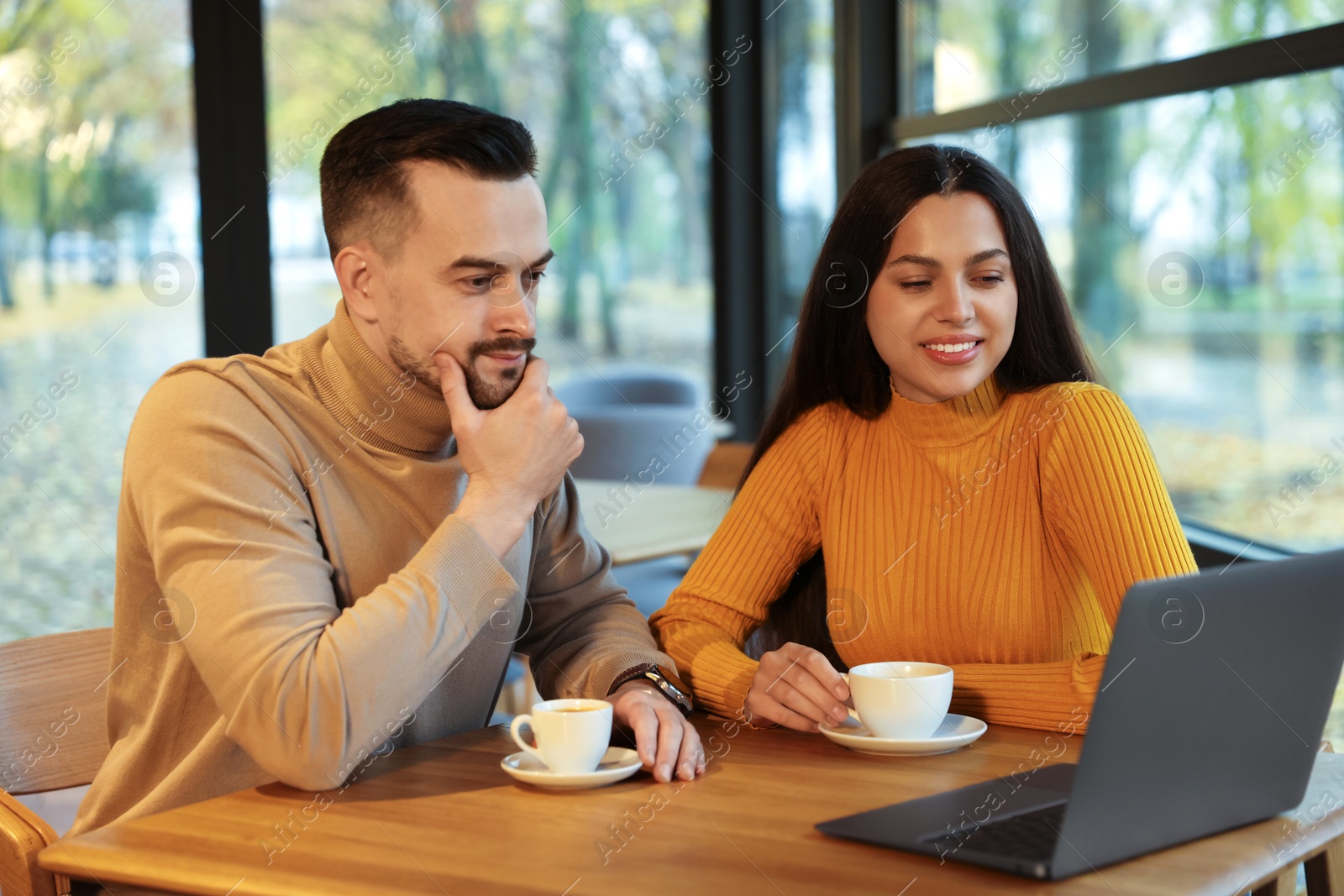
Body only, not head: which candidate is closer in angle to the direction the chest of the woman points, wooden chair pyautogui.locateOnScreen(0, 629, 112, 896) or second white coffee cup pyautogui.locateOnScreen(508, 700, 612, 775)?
the second white coffee cup

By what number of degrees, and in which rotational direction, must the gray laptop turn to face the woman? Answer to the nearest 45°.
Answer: approximately 45° to its right

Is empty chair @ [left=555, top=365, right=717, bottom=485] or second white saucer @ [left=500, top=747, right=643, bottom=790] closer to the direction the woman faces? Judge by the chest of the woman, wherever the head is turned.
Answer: the second white saucer

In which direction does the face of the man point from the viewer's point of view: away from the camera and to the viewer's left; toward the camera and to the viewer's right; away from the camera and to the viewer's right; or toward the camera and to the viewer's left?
toward the camera and to the viewer's right

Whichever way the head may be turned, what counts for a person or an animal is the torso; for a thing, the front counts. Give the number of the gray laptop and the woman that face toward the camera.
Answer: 1

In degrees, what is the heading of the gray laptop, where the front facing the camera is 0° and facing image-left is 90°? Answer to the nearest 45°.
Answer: approximately 135°

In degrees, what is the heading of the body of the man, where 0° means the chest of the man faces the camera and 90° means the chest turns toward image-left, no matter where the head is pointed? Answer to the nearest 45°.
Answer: approximately 315°
